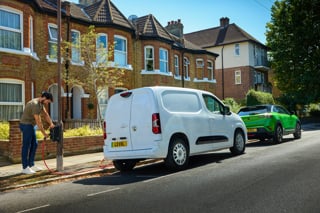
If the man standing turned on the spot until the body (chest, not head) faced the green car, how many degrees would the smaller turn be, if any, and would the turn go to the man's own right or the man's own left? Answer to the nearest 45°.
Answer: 0° — they already face it

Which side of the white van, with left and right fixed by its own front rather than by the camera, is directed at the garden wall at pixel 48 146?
left

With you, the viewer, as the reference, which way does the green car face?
facing away from the viewer and to the right of the viewer

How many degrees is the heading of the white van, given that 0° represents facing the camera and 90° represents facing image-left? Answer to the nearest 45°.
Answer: approximately 225°

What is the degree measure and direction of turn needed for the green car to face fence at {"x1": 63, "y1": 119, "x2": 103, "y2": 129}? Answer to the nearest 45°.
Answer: approximately 135° to its left

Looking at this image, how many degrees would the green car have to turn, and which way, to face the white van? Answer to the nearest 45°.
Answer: approximately 135° to its right

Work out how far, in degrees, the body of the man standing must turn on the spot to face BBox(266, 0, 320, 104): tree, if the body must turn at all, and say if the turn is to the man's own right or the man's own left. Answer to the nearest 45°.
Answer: approximately 45° to the man's own left

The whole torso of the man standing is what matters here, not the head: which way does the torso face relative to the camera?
to the viewer's right
